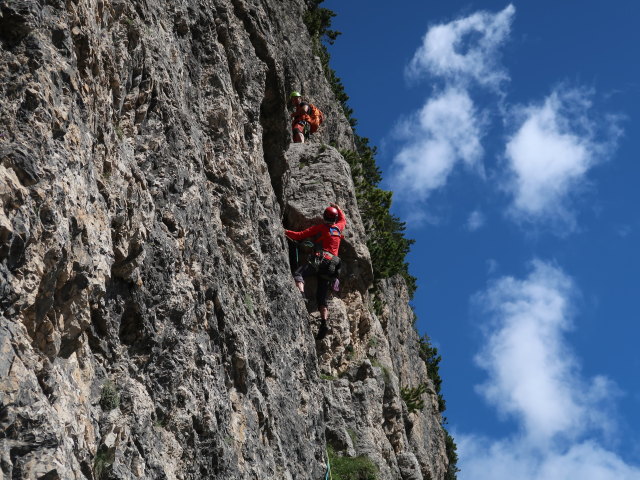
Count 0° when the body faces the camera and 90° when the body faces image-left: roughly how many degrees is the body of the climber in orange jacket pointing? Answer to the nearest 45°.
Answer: approximately 90°

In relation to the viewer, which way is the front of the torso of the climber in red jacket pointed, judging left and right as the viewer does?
facing away from the viewer and to the left of the viewer

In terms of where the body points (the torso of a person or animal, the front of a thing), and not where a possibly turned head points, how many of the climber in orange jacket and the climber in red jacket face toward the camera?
0
